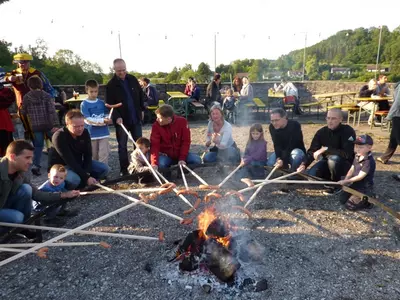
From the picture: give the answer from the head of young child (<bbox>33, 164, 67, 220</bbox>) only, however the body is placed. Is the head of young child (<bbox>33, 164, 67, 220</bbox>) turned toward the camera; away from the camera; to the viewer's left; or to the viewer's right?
toward the camera

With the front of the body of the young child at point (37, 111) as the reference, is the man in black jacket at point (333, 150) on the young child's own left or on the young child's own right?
on the young child's own right

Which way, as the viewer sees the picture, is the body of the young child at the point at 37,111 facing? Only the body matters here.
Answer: away from the camera

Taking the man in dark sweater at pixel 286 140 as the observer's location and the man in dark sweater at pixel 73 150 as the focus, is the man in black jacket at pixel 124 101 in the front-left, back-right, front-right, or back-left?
front-right

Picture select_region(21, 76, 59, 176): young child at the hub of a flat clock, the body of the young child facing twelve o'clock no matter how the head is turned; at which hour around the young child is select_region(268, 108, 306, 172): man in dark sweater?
The man in dark sweater is roughly at 4 o'clock from the young child.

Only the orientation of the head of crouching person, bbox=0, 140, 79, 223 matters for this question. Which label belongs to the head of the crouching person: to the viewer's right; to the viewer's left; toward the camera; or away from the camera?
to the viewer's right

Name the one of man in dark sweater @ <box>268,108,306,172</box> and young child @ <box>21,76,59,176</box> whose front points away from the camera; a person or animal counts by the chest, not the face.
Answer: the young child

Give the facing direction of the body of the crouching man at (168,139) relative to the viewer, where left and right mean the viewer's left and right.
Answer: facing the viewer

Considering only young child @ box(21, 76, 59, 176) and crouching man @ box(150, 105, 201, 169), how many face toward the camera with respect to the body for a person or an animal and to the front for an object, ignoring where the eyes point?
1

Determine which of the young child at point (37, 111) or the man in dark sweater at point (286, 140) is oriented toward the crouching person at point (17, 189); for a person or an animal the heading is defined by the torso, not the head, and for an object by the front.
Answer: the man in dark sweater

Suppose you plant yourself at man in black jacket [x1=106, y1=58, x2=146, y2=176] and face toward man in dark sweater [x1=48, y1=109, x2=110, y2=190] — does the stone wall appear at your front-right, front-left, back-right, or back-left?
back-right

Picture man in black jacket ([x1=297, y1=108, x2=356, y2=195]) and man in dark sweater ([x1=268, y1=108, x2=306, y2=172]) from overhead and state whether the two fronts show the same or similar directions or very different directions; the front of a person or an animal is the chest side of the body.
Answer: same or similar directions

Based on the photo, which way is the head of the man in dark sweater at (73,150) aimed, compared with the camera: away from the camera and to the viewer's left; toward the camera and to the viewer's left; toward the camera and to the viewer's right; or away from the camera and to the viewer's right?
toward the camera and to the viewer's right

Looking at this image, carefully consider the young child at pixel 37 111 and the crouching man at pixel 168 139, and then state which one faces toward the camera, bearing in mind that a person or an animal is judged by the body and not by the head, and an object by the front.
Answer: the crouching man

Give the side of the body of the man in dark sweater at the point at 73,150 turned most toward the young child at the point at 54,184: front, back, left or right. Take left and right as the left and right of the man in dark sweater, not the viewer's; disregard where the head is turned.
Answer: right

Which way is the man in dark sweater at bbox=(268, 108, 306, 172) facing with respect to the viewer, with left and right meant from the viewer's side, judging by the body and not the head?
facing the viewer and to the left of the viewer

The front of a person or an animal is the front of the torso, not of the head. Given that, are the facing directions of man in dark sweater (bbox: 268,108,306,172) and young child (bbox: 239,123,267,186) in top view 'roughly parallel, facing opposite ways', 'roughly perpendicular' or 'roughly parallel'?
roughly parallel

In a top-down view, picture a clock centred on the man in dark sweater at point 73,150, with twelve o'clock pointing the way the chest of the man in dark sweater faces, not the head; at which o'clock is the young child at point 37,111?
The young child is roughly at 7 o'clock from the man in dark sweater.
